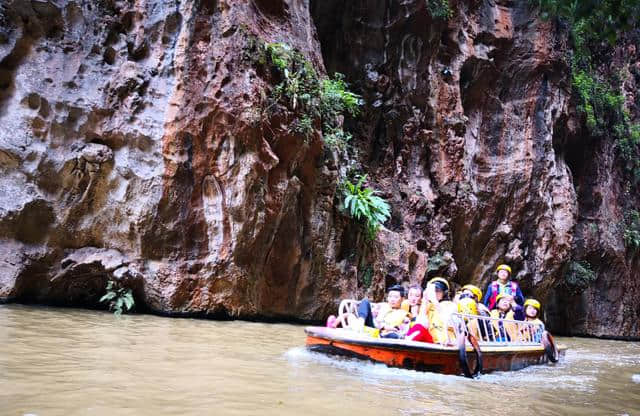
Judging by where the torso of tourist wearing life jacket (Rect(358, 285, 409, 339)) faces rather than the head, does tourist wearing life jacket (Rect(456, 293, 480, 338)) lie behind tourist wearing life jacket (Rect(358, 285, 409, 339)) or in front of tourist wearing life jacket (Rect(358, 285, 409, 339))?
behind

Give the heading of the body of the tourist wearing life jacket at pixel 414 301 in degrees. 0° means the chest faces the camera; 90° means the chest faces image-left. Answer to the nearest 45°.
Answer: approximately 45°

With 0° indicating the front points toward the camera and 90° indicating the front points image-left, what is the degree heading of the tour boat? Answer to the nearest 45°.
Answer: approximately 45°

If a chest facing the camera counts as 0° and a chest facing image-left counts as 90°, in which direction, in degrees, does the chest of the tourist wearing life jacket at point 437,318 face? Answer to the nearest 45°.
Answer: approximately 45°

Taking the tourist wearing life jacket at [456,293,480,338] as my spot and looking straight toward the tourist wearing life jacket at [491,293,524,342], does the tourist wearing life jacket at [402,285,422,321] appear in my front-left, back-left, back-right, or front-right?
back-left

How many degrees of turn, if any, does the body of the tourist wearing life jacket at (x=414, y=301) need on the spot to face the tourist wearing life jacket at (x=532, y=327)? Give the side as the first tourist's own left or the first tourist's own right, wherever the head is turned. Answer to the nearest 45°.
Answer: approximately 90° to the first tourist's own left

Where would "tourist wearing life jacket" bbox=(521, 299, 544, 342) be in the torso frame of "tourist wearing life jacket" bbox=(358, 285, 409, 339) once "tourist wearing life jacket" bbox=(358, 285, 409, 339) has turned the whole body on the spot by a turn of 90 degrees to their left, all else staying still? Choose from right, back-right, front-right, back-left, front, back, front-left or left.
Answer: left

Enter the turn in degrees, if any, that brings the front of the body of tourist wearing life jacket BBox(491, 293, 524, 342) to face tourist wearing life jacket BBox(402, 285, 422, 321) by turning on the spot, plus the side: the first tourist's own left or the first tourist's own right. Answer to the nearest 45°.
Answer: approximately 90° to the first tourist's own right

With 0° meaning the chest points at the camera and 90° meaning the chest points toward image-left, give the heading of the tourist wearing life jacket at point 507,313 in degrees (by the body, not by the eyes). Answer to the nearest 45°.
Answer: approximately 45°

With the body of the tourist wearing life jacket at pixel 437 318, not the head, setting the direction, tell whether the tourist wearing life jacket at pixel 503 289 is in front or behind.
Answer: behind

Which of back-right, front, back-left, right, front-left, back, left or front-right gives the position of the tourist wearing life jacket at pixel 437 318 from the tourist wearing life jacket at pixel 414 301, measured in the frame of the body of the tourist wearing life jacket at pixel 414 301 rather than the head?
left
